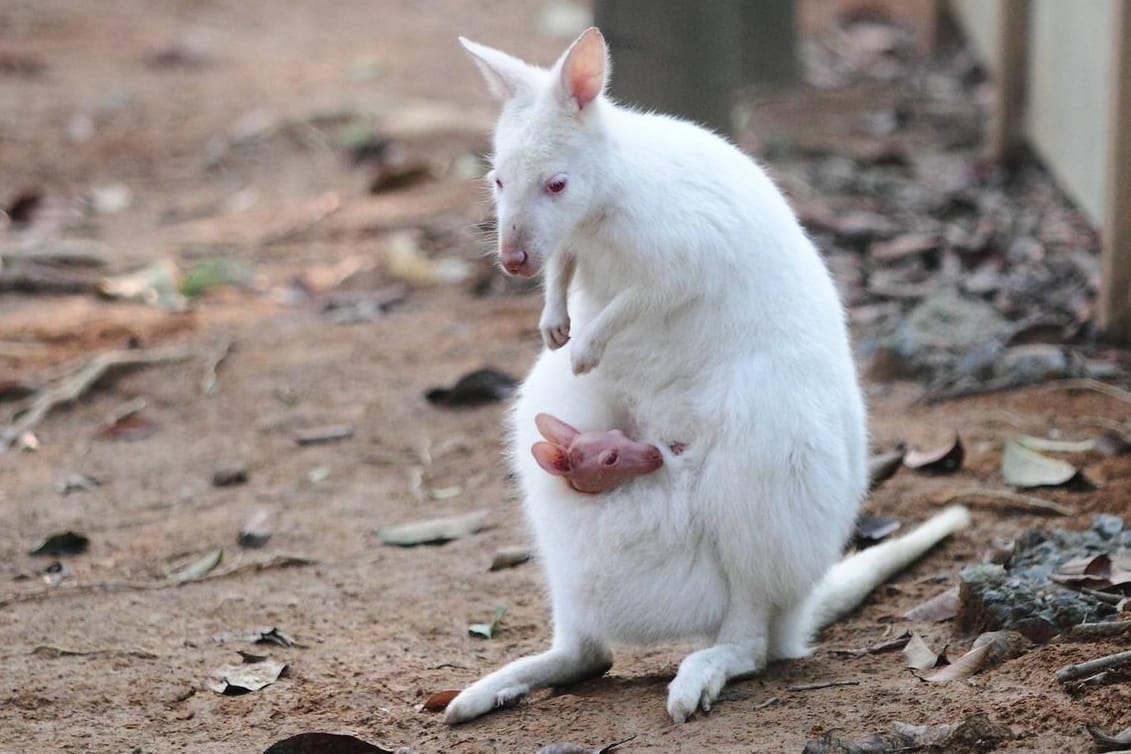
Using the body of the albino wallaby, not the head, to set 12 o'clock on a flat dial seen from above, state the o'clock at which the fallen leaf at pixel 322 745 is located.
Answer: The fallen leaf is roughly at 12 o'clock from the albino wallaby.

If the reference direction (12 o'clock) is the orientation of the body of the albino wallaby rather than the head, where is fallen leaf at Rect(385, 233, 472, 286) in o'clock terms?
The fallen leaf is roughly at 4 o'clock from the albino wallaby.

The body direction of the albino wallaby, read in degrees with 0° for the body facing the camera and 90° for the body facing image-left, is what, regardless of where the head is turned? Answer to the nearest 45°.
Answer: approximately 45°

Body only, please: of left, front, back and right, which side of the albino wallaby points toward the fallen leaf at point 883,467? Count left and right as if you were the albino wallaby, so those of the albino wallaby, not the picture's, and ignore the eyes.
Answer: back

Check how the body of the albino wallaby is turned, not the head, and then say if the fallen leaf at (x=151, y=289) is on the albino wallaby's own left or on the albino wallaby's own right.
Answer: on the albino wallaby's own right

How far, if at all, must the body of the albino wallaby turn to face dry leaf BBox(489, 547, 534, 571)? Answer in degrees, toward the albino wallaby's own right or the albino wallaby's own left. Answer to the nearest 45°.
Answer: approximately 90° to the albino wallaby's own right

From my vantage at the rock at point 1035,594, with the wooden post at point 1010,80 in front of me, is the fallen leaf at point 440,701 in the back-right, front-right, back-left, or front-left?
back-left

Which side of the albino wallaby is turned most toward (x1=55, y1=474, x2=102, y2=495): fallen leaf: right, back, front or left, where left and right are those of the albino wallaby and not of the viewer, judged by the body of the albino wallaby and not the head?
right

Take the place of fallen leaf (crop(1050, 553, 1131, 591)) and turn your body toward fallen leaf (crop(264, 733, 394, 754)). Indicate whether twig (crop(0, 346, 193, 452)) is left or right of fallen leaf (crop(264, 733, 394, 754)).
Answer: right

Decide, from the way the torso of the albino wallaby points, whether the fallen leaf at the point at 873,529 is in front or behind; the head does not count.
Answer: behind

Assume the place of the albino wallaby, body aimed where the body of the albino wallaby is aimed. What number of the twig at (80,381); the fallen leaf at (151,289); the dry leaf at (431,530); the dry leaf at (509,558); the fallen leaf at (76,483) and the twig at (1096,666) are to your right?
5

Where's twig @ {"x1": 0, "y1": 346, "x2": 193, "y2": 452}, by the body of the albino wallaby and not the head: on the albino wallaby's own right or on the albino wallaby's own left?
on the albino wallaby's own right
